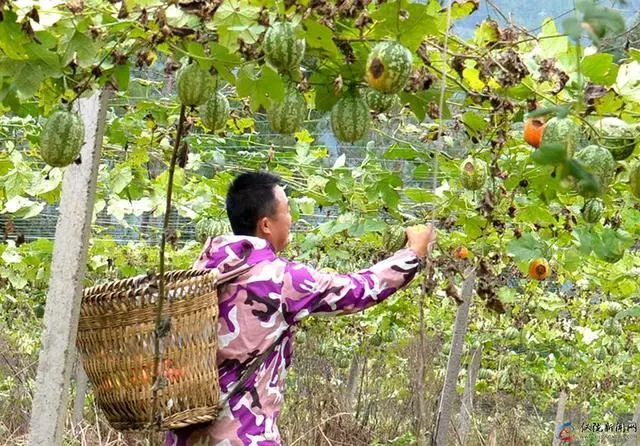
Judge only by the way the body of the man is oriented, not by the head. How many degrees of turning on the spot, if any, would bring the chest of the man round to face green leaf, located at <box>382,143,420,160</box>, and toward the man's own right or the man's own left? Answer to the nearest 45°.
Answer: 0° — they already face it

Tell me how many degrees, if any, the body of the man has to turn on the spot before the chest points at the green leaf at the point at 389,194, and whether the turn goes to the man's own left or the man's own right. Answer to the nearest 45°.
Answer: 0° — they already face it

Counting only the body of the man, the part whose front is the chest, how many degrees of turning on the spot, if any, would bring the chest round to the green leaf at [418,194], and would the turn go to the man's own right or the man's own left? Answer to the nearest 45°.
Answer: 0° — they already face it

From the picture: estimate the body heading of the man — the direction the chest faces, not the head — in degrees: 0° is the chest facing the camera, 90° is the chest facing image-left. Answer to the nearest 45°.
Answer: approximately 225°
